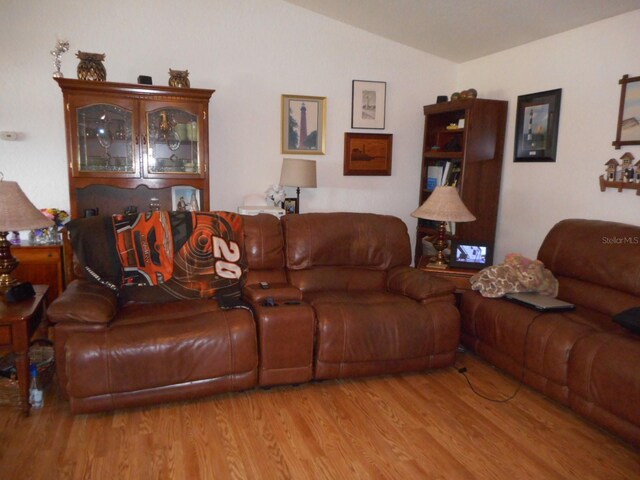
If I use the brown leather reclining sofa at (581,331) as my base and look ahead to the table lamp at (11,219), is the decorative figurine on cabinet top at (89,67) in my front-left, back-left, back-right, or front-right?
front-right

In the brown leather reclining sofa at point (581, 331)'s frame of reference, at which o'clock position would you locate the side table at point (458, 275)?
The side table is roughly at 2 o'clock from the brown leather reclining sofa.

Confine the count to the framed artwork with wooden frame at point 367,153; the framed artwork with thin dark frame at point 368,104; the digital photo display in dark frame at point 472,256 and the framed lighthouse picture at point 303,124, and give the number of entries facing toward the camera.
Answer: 4

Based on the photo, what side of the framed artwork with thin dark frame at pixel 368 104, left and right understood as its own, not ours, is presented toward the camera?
front

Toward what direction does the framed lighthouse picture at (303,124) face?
toward the camera

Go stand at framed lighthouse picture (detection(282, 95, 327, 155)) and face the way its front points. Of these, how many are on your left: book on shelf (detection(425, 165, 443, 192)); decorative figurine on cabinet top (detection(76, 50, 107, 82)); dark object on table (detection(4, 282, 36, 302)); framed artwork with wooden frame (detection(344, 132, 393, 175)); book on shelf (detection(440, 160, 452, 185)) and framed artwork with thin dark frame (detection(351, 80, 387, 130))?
4

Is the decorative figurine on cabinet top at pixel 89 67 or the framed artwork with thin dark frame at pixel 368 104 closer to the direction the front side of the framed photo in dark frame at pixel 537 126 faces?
the decorative figurine on cabinet top

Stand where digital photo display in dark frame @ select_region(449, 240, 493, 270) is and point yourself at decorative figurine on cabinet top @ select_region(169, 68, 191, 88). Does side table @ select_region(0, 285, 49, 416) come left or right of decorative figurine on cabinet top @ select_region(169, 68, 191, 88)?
left

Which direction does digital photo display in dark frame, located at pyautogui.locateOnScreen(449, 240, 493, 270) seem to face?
toward the camera

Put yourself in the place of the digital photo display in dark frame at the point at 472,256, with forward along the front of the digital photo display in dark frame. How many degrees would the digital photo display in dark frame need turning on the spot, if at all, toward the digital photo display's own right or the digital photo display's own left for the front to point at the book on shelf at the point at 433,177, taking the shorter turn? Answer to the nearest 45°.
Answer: approximately 180°

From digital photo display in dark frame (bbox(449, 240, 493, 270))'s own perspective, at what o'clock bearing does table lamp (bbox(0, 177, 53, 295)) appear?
The table lamp is roughly at 2 o'clock from the digital photo display in dark frame.

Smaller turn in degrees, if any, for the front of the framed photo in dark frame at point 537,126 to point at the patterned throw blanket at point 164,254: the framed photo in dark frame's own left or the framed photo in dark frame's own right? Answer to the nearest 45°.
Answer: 0° — it already faces it

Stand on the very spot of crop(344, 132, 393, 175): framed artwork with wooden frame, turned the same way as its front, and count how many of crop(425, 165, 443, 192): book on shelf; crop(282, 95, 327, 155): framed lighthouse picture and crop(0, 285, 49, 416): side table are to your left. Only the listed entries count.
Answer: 1

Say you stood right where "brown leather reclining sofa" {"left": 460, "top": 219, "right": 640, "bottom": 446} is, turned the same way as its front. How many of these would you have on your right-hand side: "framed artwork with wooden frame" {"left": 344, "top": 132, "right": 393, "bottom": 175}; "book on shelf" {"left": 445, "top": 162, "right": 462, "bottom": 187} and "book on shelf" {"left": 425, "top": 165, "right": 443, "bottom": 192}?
3

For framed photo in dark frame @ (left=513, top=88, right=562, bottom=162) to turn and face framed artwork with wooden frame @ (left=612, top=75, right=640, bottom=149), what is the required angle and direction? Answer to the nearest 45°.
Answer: approximately 90° to its left

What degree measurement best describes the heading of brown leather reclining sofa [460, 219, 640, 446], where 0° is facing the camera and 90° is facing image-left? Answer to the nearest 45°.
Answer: approximately 45°

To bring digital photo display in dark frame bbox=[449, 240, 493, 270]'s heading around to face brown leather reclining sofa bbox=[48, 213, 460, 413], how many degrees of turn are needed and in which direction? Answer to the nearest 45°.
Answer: approximately 45° to its right
